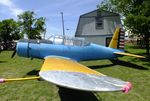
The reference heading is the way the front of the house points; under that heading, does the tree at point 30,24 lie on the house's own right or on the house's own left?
on the house's own right

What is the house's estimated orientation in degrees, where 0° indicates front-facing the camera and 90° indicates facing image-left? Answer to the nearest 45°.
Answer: approximately 0°
